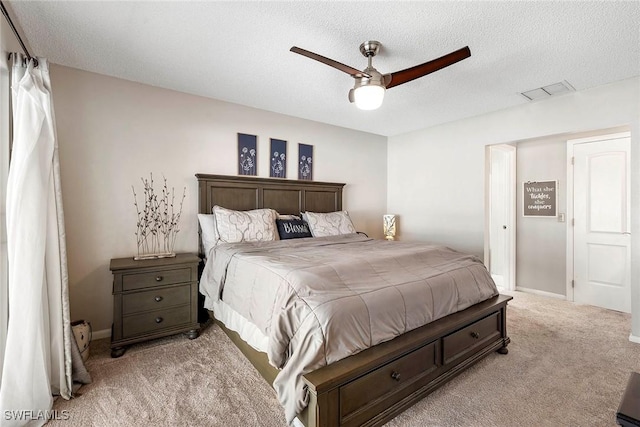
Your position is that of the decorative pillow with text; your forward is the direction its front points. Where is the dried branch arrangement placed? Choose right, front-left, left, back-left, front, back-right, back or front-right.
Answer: back-right

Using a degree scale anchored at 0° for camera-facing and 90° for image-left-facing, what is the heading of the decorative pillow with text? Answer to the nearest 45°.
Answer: approximately 315°

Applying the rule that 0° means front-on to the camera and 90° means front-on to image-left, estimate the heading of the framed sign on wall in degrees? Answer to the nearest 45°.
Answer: approximately 0°

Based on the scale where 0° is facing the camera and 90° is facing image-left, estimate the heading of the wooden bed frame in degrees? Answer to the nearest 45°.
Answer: approximately 315°

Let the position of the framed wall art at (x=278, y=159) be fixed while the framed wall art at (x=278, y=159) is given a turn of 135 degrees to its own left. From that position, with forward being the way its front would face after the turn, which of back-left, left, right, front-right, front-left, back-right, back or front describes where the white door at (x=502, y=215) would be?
right

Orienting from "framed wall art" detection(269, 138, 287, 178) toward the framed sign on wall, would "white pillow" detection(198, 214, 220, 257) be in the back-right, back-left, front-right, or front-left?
back-right

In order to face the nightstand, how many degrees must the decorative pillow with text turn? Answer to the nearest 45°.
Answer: approximately 90° to its right

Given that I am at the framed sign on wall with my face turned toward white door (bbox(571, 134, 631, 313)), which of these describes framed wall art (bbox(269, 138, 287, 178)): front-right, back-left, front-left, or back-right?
back-right

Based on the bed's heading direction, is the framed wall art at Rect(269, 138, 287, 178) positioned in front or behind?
behind
